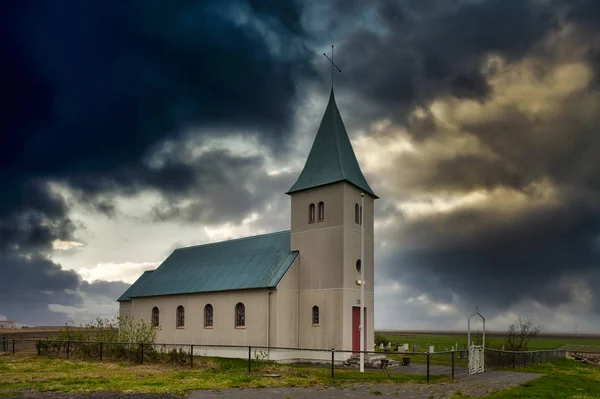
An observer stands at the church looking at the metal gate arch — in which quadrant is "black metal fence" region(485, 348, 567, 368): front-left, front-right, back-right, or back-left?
front-left

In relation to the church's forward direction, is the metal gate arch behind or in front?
in front

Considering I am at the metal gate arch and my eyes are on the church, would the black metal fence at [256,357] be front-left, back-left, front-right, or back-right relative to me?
front-left

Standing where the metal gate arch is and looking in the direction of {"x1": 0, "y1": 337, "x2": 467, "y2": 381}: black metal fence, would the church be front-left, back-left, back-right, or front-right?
front-right
